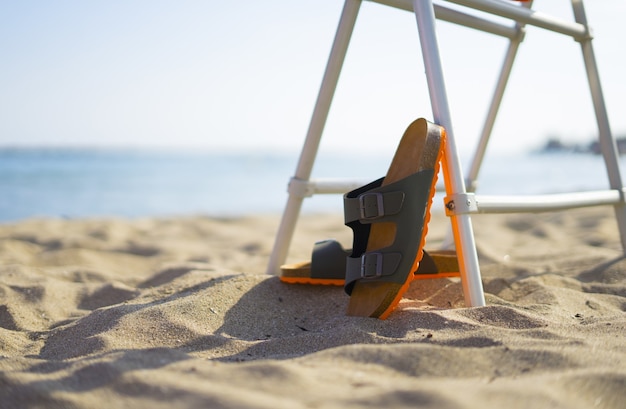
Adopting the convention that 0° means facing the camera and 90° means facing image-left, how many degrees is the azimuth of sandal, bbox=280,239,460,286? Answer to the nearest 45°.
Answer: approximately 90°
